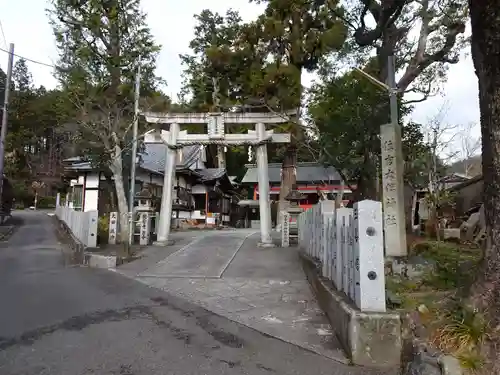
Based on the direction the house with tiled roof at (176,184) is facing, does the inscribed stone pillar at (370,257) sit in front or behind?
in front

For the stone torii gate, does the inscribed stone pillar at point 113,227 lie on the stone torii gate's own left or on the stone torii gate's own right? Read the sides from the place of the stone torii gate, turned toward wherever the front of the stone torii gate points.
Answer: on the stone torii gate's own right

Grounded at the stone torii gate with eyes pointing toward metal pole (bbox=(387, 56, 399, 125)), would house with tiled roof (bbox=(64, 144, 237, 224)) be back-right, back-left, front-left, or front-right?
back-left

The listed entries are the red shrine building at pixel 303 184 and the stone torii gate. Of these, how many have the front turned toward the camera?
2

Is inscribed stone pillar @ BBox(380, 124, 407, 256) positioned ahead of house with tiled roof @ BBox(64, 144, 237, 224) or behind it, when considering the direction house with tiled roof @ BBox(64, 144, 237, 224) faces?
ahead

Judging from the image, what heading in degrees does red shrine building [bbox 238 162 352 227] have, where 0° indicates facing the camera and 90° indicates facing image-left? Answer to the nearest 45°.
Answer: approximately 0°

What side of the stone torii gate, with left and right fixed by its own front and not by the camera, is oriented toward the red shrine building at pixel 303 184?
back

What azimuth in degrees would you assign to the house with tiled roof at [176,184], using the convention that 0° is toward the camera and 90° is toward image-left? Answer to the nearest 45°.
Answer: approximately 315°

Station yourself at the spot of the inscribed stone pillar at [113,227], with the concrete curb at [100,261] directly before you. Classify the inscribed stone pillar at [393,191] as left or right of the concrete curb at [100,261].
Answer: left

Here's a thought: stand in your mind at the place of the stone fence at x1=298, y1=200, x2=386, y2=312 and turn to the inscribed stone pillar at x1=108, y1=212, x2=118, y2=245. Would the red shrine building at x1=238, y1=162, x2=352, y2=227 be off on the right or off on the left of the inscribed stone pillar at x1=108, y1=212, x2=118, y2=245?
right

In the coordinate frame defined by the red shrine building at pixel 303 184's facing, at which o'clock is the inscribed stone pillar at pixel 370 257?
The inscribed stone pillar is roughly at 12 o'clock from the red shrine building.
